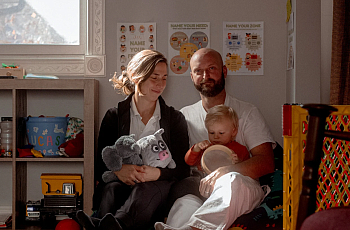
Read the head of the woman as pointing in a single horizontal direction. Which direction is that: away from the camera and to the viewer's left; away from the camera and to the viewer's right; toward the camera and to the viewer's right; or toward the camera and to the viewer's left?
toward the camera and to the viewer's right

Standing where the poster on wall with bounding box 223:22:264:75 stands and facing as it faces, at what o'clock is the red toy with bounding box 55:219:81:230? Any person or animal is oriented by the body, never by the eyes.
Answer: The red toy is roughly at 2 o'clock from the poster on wall.

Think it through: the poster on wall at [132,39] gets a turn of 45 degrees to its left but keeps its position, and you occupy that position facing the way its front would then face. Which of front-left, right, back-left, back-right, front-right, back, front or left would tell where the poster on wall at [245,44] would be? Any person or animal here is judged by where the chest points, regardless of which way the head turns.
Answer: front-left

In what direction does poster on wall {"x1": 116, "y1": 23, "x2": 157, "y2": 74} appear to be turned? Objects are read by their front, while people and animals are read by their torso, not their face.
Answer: toward the camera

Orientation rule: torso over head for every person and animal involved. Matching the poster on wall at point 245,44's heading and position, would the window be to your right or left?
on your right

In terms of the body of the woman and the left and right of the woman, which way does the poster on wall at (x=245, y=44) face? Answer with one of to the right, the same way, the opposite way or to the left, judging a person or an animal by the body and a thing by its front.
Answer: the same way

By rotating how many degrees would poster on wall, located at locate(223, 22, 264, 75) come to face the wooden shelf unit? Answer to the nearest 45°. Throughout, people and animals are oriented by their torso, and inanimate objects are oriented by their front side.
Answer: approximately 45° to its right

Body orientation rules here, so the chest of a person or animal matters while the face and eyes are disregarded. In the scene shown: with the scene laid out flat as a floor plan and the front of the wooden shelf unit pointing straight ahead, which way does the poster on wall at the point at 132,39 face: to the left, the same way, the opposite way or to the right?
the same way

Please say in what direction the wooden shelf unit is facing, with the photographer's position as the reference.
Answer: facing the viewer

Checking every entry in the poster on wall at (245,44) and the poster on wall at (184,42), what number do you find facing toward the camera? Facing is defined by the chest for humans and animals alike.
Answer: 2

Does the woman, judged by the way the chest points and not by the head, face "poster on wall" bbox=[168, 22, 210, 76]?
no

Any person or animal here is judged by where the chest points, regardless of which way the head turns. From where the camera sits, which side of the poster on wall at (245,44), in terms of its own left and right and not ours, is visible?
front
